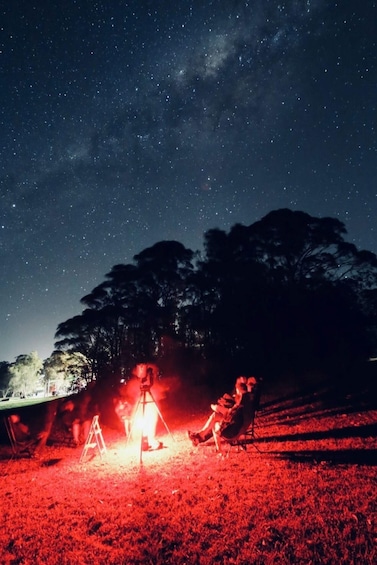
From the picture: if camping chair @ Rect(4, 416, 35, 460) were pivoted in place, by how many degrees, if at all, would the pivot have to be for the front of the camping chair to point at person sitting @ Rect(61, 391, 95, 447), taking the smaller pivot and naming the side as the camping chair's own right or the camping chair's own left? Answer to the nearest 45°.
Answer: approximately 45° to the camping chair's own left

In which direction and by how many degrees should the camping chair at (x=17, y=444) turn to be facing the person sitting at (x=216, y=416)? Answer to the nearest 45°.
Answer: approximately 45° to its right

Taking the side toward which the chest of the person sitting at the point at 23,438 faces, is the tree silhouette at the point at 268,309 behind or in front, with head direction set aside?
in front

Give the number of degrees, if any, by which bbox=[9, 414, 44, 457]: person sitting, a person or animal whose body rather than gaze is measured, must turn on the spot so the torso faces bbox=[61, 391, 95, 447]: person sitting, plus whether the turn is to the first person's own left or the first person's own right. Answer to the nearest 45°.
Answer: approximately 45° to the first person's own left

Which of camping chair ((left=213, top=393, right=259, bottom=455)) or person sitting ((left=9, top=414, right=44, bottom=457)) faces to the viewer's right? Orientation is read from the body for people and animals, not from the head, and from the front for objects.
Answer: the person sitting

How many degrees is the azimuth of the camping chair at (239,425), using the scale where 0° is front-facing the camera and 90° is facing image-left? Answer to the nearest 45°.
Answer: approximately 90°

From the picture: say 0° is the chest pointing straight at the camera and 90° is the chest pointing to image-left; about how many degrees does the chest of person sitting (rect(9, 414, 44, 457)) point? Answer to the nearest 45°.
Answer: approximately 270°

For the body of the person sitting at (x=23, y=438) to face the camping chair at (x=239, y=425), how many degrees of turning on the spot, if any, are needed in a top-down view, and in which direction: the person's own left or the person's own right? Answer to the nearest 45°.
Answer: approximately 45° to the person's own right

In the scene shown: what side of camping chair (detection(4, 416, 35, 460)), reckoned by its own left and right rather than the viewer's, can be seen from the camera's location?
right

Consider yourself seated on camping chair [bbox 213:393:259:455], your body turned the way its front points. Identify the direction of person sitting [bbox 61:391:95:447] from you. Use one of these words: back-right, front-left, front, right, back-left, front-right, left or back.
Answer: front-right

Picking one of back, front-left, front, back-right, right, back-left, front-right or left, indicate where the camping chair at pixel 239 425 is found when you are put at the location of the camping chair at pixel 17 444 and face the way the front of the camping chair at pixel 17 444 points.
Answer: front-right

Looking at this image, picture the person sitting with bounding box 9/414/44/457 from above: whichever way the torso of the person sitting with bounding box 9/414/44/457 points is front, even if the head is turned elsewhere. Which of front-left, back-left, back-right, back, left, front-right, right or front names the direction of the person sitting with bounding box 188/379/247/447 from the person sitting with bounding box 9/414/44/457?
front-right

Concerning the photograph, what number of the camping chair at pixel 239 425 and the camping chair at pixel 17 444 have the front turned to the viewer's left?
1

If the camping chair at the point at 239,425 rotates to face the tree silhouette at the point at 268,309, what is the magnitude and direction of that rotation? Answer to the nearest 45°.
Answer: approximately 90° to its right
